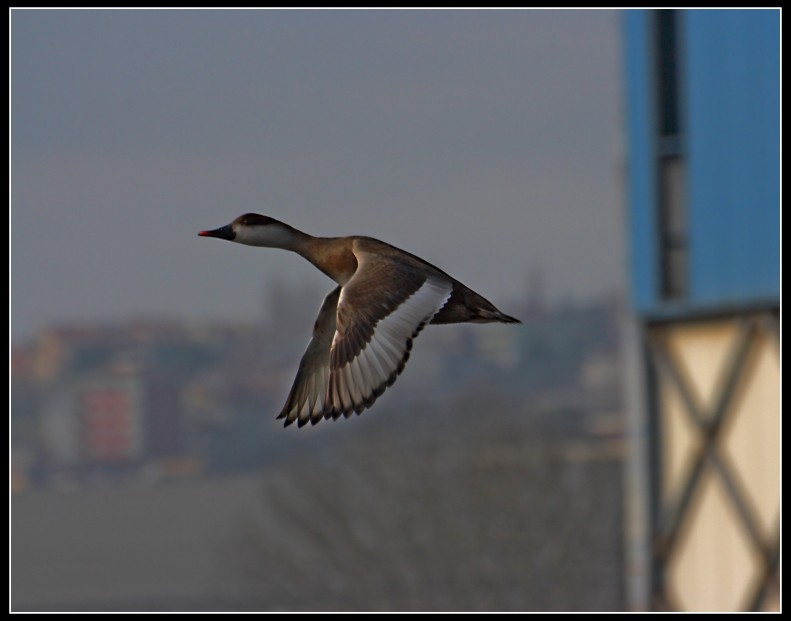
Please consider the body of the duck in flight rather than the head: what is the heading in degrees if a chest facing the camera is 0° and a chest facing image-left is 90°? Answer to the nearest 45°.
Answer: approximately 90°

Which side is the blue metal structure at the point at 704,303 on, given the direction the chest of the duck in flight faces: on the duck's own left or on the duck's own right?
on the duck's own right

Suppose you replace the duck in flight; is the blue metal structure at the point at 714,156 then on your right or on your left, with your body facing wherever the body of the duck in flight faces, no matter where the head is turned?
on your right
